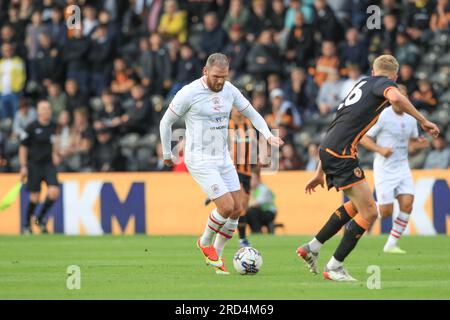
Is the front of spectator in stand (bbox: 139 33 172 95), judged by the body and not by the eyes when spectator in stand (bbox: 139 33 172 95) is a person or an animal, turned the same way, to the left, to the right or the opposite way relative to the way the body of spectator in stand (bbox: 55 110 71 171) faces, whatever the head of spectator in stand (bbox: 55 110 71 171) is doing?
the same way

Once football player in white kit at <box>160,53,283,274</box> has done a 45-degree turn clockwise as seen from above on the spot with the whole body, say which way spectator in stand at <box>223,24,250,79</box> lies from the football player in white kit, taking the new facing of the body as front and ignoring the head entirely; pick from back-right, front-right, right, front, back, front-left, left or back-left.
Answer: back

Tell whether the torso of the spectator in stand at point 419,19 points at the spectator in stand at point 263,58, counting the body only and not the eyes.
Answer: no

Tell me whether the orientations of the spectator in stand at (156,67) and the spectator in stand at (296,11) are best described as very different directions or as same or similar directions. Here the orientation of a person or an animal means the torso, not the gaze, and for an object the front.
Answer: same or similar directions

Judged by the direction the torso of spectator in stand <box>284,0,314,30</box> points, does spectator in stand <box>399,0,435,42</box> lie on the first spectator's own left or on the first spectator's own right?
on the first spectator's own left

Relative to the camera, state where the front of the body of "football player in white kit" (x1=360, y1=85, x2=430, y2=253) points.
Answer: toward the camera

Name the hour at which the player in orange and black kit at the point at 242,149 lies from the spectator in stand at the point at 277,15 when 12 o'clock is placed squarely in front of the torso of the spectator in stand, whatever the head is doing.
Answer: The player in orange and black kit is roughly at 12 o'clock from the spectator in stand.

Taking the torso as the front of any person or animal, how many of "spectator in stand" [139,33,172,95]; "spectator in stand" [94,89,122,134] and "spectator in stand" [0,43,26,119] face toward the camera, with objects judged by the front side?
3

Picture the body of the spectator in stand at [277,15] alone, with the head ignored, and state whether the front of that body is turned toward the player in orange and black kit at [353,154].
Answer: yes

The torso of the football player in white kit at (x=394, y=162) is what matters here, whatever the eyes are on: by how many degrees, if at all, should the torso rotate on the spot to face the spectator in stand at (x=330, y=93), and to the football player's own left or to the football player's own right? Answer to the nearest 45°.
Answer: approximately 180°

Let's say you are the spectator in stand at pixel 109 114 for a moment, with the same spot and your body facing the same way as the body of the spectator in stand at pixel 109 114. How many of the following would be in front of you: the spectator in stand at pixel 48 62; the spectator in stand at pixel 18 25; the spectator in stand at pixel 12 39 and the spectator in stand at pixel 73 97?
0

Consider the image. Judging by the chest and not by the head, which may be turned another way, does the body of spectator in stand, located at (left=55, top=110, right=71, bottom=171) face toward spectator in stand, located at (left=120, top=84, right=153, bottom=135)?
no

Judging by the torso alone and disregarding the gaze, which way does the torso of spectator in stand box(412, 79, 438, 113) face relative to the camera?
toward the camera

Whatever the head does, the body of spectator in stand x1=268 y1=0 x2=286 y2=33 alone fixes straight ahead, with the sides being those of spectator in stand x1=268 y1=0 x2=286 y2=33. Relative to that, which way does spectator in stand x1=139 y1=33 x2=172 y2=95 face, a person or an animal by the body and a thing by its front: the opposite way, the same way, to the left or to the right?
the same way
